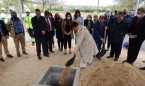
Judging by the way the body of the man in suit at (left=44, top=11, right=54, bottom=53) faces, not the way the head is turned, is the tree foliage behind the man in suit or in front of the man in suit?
behind

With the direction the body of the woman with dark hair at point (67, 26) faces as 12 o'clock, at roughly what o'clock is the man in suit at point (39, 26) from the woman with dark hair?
The man in suit is roughly at 2 o'clock from the woman with dark hair.

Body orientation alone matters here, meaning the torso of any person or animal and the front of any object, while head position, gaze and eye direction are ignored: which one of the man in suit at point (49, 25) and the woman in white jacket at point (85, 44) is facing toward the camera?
the man in suit

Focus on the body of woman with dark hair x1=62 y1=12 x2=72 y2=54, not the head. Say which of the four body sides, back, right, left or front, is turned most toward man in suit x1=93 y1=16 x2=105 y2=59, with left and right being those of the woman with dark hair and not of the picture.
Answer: left

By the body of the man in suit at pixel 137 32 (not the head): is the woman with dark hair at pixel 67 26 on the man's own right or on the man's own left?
on the man's own right

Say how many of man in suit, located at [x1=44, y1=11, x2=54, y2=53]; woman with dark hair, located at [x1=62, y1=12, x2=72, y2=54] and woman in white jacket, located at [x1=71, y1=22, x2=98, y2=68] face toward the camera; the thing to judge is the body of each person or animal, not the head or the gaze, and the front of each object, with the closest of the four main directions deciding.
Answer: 2

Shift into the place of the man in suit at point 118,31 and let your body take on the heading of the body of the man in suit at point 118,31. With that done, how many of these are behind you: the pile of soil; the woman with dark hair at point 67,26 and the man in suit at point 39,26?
0

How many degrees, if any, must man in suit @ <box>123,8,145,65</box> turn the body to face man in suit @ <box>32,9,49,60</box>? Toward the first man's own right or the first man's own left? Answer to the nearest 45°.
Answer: approximately 45° to the first man's own right

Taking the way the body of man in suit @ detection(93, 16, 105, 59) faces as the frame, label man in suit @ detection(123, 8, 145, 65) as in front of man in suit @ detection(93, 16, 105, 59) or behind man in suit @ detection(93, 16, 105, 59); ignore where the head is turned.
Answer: in front

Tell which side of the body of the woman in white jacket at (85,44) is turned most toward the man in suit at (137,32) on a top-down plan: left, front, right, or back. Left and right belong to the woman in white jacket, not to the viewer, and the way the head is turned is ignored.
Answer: back

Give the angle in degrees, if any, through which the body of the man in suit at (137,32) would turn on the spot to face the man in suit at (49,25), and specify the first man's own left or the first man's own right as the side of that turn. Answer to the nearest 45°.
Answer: approximately 45° to the first man's own right

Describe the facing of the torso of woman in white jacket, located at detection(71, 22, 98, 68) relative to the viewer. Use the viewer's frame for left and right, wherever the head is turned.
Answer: facing to the left of the viewer

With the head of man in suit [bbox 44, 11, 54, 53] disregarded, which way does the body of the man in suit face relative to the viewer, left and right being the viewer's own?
facing the viewer

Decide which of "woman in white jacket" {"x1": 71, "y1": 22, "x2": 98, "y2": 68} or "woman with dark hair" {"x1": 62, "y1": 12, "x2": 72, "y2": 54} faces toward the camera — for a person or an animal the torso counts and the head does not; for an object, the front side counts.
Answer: the woman with dark hair

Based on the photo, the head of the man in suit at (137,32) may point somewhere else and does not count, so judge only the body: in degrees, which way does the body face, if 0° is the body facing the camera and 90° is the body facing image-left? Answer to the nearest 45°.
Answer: approximately 45°

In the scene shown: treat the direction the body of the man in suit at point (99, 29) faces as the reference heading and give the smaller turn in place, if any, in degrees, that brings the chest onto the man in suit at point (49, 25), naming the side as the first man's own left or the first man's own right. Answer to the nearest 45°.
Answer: approximately 135° to the first man's own right

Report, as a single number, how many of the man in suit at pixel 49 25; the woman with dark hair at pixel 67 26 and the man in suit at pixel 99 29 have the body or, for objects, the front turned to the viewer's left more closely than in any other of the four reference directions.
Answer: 0

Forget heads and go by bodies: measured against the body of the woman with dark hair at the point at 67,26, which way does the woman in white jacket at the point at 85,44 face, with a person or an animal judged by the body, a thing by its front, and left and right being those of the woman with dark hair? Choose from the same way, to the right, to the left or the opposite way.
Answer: to the right

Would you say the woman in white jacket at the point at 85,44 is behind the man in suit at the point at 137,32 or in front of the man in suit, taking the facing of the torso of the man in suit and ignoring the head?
in front
